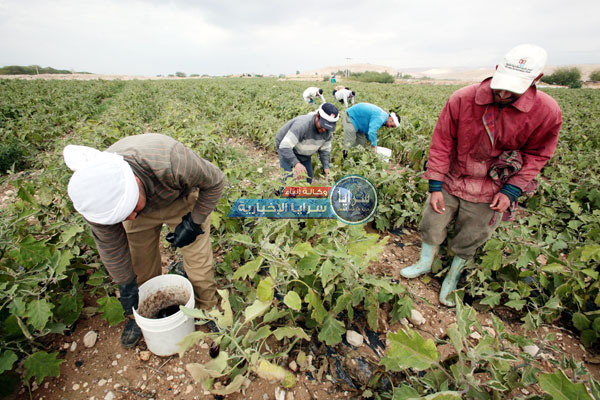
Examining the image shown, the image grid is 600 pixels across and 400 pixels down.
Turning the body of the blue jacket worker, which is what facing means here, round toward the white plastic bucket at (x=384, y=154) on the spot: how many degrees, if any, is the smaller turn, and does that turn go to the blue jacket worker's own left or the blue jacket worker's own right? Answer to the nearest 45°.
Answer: approximately 45° to the blue jacket worker's own right

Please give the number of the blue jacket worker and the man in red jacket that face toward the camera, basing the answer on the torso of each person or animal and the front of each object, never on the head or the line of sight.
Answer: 1

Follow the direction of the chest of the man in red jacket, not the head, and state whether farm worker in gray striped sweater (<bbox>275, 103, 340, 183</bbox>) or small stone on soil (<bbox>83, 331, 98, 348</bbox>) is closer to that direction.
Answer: the small stone on soil

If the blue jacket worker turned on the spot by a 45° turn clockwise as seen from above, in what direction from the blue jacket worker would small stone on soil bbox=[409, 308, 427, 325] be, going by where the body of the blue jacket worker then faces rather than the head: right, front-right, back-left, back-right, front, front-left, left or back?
front-right

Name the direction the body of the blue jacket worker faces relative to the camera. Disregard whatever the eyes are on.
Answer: to the viewer's right

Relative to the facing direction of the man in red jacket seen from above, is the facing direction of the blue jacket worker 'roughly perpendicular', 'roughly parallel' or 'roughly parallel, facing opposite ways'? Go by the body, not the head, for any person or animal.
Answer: roughly perpendicular

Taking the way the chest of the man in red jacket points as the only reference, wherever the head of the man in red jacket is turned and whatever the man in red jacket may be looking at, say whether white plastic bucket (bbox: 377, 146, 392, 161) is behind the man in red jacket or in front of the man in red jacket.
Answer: behind

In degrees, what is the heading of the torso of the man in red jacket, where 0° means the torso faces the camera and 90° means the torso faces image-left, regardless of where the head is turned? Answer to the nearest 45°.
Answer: approximately 0°

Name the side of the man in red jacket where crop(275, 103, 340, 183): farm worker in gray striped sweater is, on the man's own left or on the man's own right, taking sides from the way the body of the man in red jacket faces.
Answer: on the man's own right
